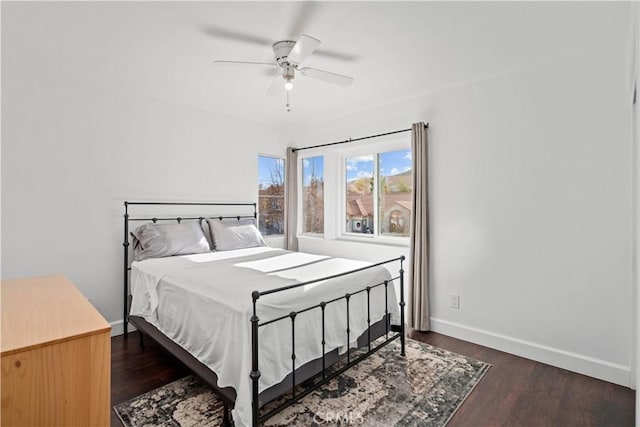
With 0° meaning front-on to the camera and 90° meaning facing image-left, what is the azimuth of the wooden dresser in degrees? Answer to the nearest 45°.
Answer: approximately 270°

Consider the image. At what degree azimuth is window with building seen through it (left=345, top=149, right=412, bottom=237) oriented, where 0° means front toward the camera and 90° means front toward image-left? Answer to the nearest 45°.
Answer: approximately 0°

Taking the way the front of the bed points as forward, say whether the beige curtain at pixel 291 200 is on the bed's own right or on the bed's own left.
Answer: on the bed's own left

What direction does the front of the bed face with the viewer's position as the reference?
facing the viewer and to the right of the viewer

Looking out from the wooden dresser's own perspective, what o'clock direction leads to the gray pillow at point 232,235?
The gray pillow is roughly at 10 o'clock from the wooden dresser.

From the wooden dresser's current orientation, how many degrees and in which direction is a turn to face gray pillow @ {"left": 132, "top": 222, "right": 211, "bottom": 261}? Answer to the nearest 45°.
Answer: approximately 90° to its left
